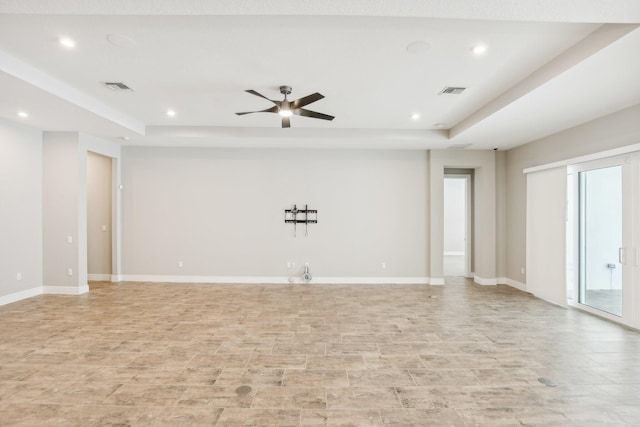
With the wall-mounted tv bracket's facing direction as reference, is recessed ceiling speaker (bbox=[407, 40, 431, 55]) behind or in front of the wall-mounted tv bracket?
in front

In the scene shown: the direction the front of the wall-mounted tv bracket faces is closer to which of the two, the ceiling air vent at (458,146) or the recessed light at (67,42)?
the recessed light

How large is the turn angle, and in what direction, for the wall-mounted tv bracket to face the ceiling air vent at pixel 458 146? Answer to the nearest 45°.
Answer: approximately 90° to its left

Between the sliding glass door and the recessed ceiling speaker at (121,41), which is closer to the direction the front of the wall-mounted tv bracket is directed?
the recessed ceiling speaker

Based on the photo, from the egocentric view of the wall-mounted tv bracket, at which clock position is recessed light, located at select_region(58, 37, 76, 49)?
The recessed light is roughly at 1 o'clock from the wall-mounted tv bracket.

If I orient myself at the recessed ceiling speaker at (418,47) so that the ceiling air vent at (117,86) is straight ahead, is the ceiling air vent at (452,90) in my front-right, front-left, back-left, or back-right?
back-right

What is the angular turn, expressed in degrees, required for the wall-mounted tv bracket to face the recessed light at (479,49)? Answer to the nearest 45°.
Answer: approximately 45° to its left

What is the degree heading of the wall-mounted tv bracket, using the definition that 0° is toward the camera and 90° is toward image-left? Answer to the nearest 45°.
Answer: approximately 0°

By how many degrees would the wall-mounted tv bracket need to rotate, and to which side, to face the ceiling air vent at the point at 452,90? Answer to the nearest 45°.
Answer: approximately 45° to its left

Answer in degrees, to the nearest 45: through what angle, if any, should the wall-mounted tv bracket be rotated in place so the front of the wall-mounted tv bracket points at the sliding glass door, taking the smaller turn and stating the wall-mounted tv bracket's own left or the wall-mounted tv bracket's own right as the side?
approximately 45° to the wall-mounted tv bracket's own left

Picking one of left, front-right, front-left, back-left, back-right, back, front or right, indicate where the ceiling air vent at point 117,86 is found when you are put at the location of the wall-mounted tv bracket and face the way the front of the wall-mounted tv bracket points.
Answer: front-right

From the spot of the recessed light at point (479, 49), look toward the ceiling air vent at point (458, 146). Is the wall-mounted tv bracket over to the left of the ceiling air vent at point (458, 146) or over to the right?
left

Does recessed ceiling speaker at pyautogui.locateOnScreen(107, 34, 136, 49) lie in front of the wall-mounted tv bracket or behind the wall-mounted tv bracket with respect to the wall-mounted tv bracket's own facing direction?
in front
